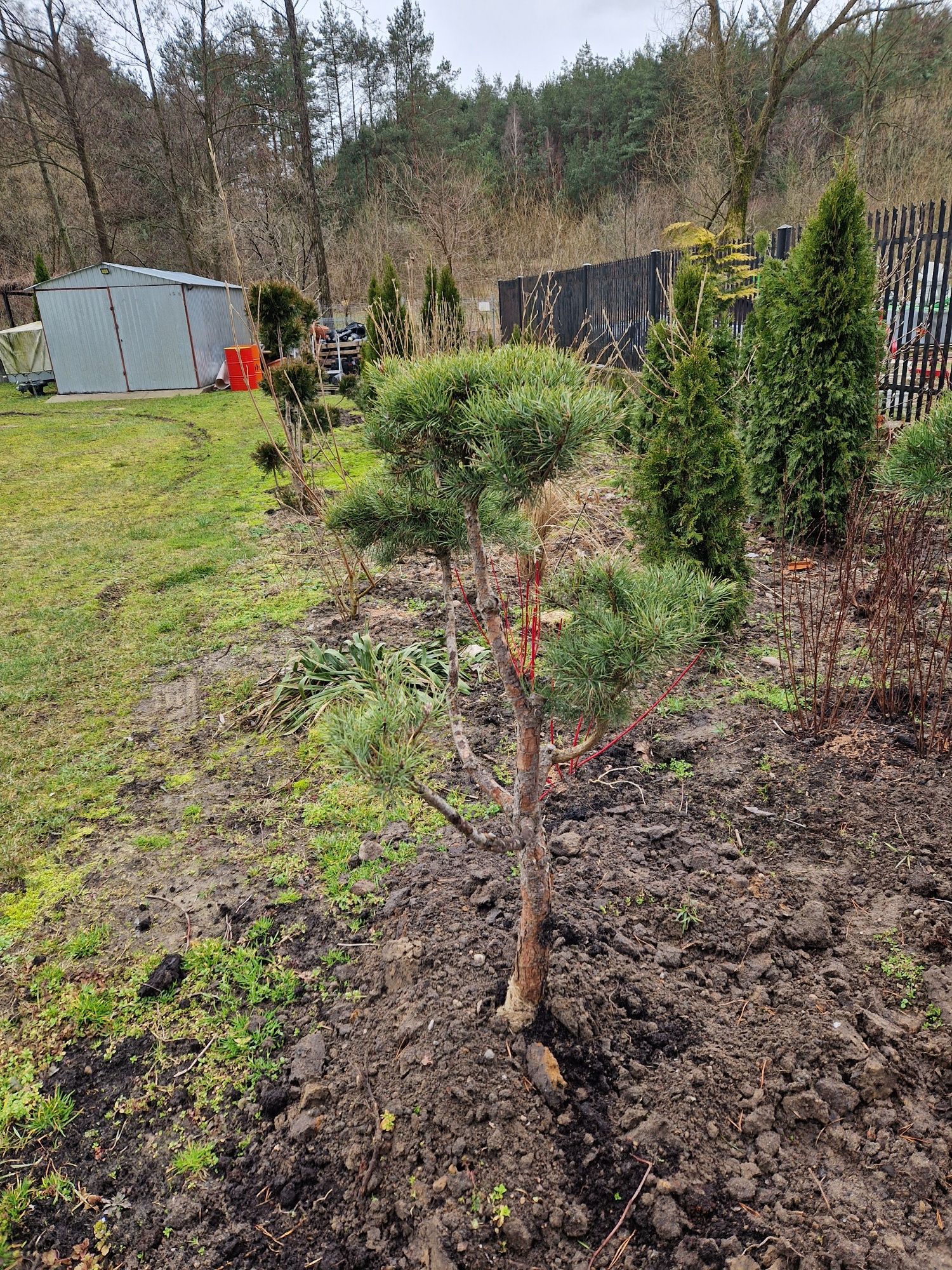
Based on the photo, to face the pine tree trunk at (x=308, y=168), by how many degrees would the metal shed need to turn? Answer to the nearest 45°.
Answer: approximately 135° to its left

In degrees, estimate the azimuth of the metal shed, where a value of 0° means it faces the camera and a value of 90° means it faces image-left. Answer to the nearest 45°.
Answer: approximately 0°

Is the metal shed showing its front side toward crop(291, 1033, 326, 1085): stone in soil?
yes

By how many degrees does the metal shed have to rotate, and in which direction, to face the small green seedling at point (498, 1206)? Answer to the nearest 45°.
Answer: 0° — it already faces it

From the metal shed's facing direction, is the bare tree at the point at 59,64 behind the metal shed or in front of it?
behind

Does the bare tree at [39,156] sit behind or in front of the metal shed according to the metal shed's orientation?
behind

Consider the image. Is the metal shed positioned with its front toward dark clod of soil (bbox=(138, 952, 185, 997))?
yes

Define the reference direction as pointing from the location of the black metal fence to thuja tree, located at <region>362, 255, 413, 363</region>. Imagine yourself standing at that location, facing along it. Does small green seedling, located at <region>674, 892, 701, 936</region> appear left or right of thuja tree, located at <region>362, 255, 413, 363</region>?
left

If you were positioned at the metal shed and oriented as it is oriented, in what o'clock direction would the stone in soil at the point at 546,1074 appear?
The stone in soil is roughly at 12 o'clock from the metal shed.

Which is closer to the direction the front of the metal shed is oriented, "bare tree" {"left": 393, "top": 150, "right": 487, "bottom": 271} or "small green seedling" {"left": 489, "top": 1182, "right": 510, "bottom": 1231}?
the small green seedling

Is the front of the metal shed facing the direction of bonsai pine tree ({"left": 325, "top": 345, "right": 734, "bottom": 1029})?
yes
